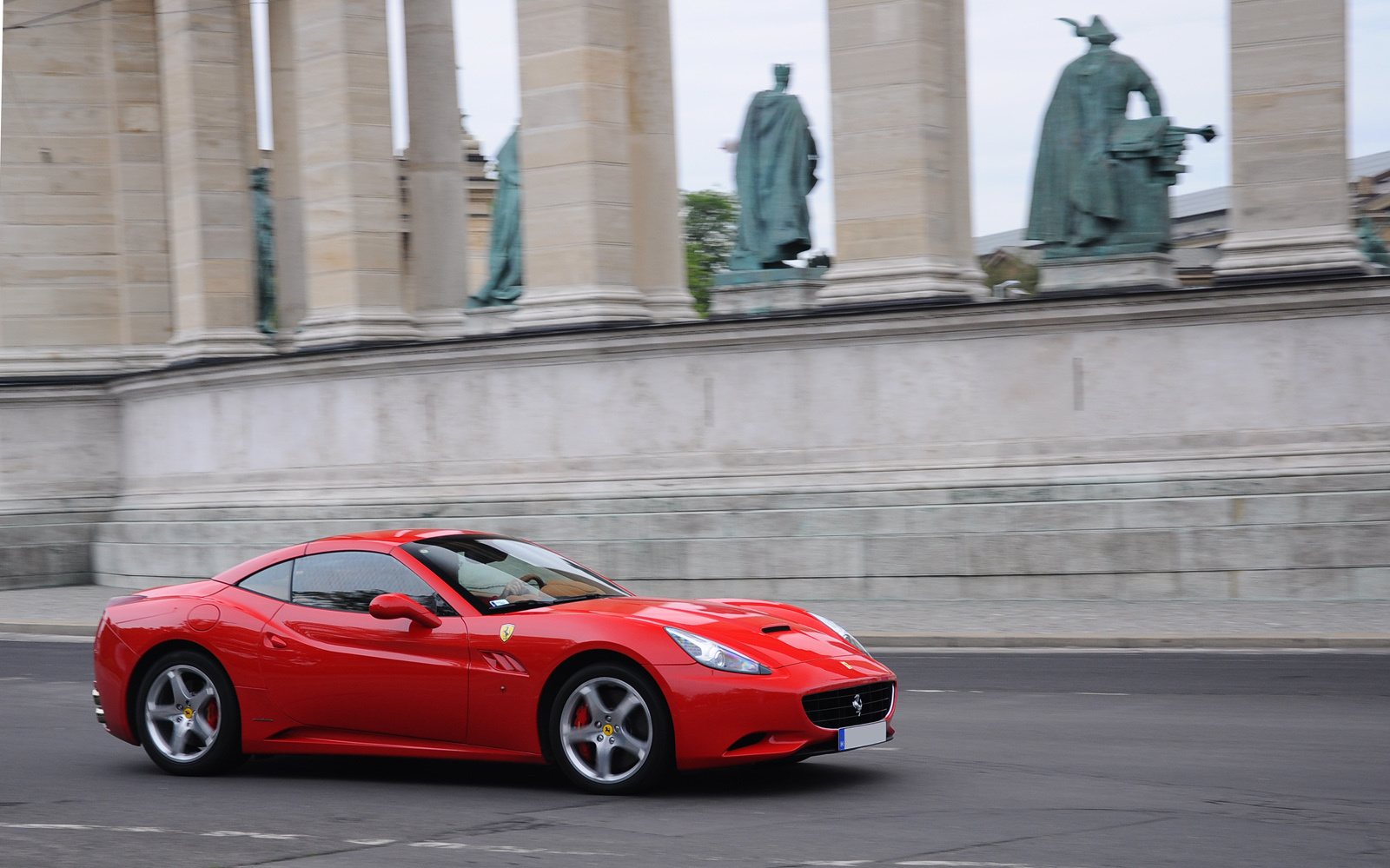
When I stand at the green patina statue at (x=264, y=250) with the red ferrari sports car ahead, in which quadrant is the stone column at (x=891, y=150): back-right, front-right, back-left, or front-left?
front-left

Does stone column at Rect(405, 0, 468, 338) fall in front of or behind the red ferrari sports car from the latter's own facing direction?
behind

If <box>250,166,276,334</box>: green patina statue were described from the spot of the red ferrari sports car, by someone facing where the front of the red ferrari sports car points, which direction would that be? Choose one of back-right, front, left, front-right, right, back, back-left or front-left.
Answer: back-left

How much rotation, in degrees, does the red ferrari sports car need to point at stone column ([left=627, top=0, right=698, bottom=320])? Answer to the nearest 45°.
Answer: approximately 135° to its left

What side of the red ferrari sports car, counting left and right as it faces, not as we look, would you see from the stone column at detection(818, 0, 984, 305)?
left

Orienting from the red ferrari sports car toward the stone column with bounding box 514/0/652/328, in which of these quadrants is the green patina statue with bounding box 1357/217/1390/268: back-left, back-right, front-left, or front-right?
front-right

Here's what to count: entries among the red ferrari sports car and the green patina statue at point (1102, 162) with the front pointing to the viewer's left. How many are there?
0

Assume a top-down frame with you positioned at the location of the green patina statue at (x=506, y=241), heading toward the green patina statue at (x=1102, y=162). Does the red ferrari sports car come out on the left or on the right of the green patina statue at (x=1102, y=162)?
right

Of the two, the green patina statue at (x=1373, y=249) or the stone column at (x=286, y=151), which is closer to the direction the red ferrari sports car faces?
the green patina statue

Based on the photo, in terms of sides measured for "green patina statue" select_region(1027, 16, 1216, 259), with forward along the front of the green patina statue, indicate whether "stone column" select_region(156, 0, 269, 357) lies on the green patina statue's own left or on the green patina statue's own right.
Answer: on the green patina statue's own left

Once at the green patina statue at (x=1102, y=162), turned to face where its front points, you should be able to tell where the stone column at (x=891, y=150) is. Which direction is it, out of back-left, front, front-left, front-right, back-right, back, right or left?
back-left

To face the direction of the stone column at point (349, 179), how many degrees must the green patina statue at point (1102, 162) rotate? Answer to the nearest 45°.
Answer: approximately 135° to its left

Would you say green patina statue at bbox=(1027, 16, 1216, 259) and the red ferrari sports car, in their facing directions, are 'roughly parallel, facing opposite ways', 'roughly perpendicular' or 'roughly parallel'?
roughly perpendicular

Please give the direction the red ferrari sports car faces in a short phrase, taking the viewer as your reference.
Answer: facing the viewer and to the right of the viewer
